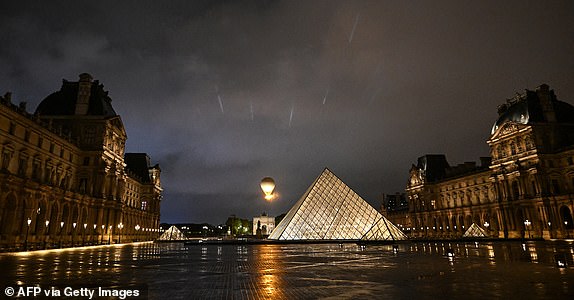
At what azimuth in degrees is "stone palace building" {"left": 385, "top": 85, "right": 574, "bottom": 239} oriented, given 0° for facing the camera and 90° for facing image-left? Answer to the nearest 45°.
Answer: approximately 45°

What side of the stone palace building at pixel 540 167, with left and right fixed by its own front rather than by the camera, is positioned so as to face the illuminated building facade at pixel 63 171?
front

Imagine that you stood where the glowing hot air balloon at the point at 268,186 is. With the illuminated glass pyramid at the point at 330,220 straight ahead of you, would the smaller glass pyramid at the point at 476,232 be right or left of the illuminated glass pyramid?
left

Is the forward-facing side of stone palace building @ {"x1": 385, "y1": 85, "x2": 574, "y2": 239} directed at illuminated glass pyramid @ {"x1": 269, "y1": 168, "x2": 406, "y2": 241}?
yes

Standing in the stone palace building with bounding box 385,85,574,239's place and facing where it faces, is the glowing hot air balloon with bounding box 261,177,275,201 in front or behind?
in front

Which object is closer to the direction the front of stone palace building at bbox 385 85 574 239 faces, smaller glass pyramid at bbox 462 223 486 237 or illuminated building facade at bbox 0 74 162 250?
the illuminated building facade

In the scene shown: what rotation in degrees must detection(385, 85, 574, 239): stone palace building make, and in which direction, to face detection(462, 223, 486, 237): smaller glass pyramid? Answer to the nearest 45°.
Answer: approximately 45° to its right
